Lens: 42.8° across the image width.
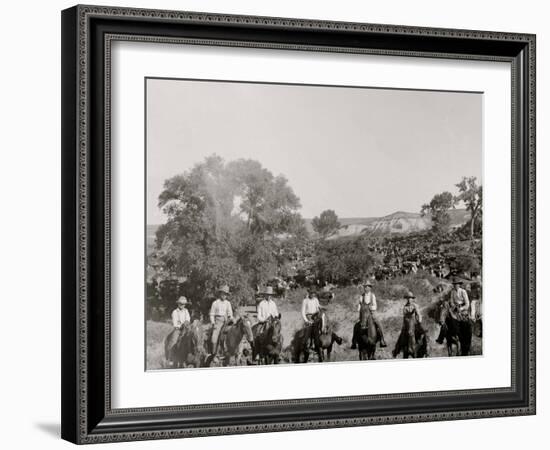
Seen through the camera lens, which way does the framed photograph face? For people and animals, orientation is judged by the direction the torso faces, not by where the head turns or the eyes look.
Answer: facing the viewer and to the right of the viewer
